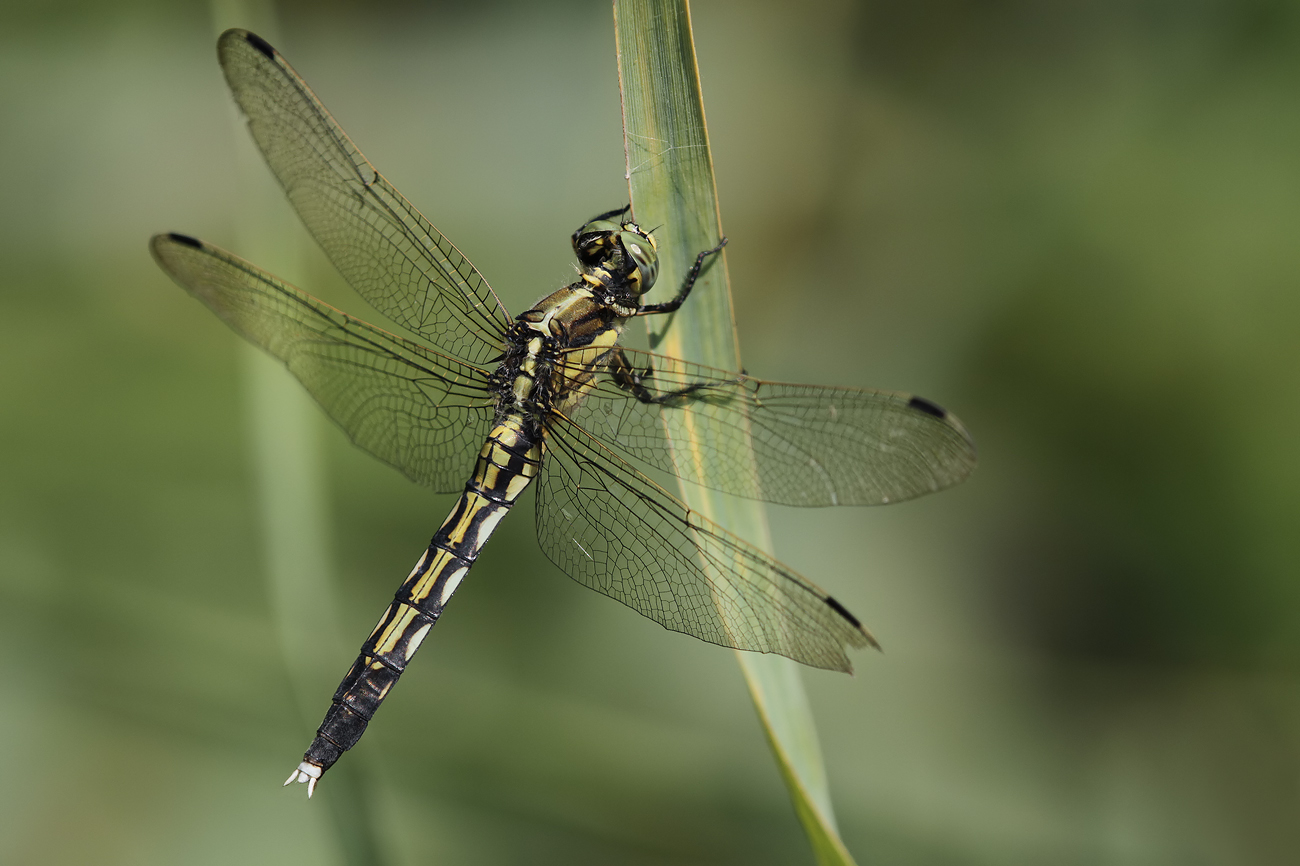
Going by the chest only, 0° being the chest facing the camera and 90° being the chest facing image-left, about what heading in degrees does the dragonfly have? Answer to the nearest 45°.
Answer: approximately 225°
